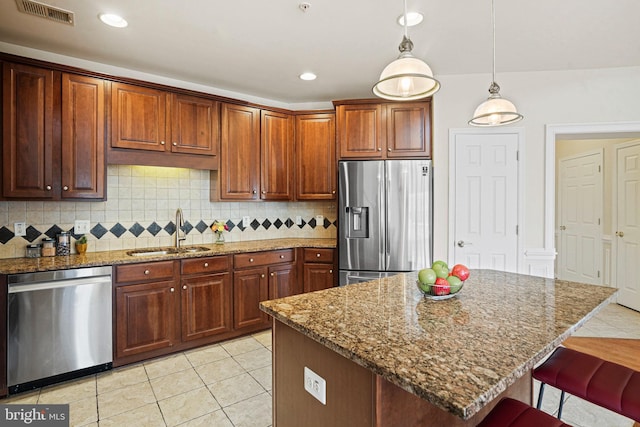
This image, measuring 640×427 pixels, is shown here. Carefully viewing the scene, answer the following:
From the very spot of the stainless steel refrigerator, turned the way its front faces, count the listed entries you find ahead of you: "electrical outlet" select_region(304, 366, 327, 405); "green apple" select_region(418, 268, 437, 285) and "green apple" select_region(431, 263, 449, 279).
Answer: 3

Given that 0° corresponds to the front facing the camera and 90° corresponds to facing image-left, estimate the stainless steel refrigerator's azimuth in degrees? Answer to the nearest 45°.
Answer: approximately 0°

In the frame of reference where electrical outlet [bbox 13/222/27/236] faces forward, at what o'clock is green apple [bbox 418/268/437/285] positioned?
The green apple is roughly at 11 o'clock from the electrical outlet.

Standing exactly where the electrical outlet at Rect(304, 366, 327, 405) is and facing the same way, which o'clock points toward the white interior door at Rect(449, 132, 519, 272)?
The white interior door is roughly at 6 o'clock from the electrical outlet.

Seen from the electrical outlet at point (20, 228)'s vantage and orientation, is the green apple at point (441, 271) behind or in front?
in front

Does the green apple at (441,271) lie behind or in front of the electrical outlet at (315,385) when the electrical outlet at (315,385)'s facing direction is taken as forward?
behind

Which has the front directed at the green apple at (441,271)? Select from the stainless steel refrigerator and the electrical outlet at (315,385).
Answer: the stainless steel refrigerator

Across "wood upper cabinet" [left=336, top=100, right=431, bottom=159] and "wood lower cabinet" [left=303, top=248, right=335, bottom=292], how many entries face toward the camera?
2

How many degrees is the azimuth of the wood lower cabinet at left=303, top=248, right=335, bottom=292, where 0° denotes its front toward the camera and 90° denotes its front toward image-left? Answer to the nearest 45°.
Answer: approximately 0°
